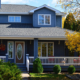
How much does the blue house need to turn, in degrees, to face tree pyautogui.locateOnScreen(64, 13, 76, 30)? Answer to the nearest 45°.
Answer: approximately 135° to its left

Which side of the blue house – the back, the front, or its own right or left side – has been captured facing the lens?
front
